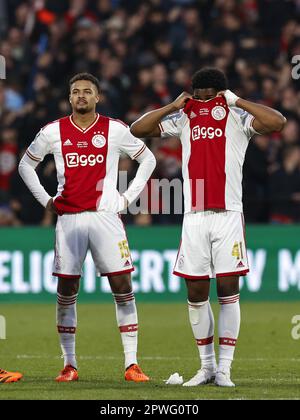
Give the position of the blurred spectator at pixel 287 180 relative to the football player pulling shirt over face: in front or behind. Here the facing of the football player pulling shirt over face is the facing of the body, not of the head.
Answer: behind

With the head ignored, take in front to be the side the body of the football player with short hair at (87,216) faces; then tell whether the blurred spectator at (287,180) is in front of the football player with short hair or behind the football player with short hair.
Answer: behind

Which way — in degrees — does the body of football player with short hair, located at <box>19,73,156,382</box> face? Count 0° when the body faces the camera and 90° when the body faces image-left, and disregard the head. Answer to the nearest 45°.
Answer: approximately 0°

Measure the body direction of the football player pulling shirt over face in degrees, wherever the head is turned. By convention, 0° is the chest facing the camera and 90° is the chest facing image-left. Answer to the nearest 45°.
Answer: approximately 0°

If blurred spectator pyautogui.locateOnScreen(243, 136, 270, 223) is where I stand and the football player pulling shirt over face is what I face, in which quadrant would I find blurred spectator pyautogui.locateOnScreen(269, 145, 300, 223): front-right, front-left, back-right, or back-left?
back-left

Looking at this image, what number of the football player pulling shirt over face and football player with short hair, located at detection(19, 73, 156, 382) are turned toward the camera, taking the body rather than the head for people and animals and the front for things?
2
